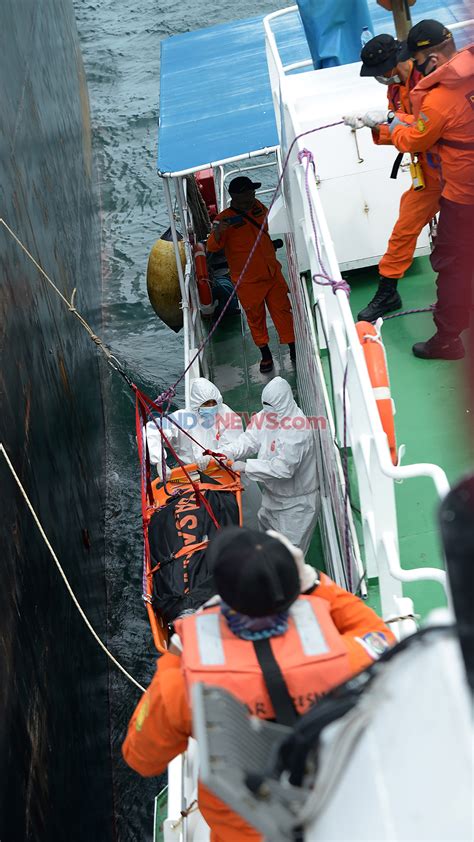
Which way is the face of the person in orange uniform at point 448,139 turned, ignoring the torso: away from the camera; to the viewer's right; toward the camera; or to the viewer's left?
to the viewer's left

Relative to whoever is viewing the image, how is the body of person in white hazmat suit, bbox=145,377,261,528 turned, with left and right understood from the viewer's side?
facing the viewer

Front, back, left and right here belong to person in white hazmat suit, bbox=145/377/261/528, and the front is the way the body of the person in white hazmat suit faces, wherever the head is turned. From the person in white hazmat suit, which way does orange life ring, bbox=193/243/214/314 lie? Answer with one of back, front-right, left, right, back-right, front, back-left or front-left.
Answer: back

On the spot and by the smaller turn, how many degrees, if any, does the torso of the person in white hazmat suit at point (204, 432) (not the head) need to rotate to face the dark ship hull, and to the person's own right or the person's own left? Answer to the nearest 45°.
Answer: approximately 90° to the person's own right

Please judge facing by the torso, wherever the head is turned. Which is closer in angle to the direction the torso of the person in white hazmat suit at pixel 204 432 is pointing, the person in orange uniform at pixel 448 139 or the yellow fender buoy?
the person in orange uniform

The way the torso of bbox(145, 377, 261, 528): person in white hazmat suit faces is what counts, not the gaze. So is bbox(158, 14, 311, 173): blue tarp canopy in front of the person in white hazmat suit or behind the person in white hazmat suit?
behind

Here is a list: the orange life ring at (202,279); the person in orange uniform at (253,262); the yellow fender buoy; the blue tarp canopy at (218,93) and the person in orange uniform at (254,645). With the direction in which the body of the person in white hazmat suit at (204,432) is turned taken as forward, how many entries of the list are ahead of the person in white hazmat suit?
1

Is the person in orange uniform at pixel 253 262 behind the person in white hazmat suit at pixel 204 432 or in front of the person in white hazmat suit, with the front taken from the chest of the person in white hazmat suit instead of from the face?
behind

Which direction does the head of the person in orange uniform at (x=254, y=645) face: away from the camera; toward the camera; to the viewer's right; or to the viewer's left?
away from the camera

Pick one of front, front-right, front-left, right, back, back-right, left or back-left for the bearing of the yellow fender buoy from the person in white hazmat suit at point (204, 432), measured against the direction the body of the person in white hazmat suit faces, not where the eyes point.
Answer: back

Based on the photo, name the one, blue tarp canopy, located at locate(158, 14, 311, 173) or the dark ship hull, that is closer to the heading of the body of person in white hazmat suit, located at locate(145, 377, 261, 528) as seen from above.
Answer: the dark ship hull
